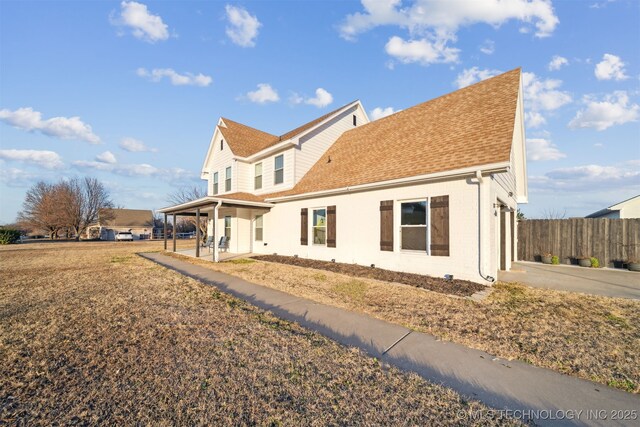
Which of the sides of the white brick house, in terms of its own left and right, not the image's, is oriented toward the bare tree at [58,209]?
right

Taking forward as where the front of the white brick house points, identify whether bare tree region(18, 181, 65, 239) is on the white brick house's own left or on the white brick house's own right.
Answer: on the white brick house's own right

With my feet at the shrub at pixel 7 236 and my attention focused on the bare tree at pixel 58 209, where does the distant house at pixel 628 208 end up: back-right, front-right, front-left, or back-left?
back-right

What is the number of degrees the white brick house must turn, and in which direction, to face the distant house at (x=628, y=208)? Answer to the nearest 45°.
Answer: approximately 180°

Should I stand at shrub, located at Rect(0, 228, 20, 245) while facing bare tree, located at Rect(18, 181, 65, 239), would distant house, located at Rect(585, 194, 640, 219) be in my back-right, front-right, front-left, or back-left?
back-right
